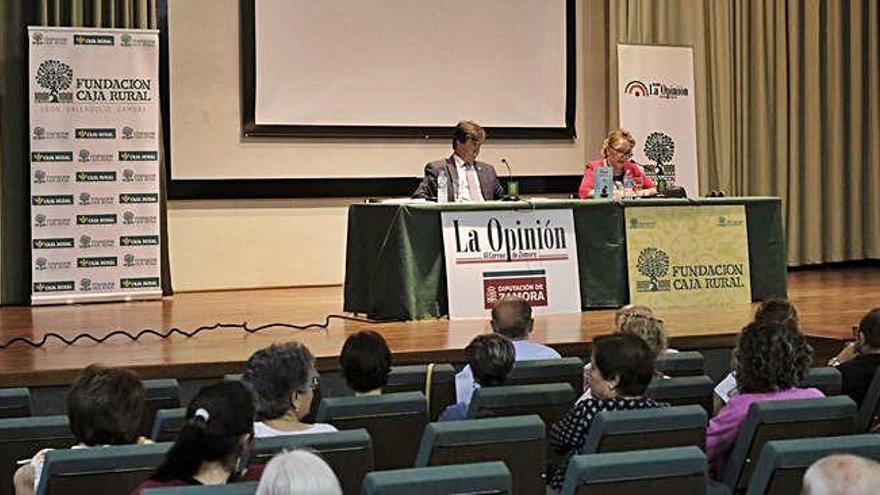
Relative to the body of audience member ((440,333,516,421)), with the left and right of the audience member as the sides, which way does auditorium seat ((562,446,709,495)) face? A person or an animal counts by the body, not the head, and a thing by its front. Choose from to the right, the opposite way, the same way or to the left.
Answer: the same way

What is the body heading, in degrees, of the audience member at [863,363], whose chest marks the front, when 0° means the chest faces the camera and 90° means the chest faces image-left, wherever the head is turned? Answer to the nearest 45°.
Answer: approximately 135°

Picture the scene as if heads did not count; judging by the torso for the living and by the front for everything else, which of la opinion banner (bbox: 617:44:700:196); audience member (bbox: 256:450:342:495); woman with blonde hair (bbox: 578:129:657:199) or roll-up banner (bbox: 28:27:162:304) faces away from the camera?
the audience member

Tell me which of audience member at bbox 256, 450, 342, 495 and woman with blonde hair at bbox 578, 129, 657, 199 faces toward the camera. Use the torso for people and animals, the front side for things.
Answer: the woman with blonde hair

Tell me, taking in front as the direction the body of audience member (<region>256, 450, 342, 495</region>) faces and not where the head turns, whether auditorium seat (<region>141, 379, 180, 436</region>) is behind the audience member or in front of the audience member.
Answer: in front

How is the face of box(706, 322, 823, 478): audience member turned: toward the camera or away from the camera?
away from the camera

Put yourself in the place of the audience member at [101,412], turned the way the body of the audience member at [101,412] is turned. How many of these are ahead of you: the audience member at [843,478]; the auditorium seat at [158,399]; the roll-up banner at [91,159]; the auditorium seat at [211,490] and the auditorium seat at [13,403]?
3

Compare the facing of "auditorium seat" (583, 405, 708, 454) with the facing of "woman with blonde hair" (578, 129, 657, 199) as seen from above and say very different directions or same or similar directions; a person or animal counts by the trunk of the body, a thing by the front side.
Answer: very different directions

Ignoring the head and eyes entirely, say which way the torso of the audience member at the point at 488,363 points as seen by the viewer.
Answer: away from the camera

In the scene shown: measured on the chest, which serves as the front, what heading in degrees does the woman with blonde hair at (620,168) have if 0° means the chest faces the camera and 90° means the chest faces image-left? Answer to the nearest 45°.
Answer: approximately 0°

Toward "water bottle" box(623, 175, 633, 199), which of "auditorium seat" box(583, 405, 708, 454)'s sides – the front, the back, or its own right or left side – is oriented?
front

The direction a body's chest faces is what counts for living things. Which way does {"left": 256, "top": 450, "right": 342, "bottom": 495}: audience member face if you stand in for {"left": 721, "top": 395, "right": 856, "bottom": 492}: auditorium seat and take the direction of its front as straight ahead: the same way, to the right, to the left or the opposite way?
the same way

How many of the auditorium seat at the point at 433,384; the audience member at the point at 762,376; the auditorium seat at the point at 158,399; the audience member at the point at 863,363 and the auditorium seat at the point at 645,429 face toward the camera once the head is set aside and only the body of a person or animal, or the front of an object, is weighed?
0

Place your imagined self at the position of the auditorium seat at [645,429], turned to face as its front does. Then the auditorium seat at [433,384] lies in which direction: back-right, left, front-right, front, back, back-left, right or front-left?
front-left

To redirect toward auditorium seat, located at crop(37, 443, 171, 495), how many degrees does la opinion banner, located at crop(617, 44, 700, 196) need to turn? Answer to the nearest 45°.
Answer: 0° — it already faces it

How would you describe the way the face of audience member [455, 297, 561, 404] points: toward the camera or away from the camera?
away from the camera

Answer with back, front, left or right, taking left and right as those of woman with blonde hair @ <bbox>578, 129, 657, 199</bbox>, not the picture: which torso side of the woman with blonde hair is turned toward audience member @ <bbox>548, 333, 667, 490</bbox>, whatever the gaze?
front

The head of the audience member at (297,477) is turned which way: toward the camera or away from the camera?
away from the camera

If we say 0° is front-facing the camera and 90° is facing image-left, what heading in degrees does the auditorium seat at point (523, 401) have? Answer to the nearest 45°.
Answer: approximately 180°

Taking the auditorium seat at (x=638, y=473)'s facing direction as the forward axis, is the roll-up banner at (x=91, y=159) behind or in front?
in front

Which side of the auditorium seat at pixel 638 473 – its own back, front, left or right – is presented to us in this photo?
back

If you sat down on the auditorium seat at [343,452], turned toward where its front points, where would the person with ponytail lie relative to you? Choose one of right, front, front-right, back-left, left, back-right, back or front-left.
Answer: back-left

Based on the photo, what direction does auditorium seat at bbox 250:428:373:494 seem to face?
away from the camera

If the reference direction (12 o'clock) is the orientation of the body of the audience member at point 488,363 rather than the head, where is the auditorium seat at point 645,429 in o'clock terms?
The auditorium seat is roughly at 5 o'clock from the audience member.
